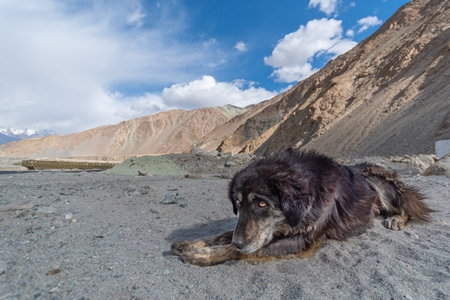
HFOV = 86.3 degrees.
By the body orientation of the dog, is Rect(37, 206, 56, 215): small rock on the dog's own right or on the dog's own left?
on the dog's own right

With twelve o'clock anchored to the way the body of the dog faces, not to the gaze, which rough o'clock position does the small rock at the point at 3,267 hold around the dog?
The small rock is roughly at 1 o'clock from the dog.

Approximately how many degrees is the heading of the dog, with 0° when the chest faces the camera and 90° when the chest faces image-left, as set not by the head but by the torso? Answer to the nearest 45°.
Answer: approximately 45°

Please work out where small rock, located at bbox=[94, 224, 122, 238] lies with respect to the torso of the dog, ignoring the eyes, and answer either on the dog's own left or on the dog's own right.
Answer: on the dog's own right
